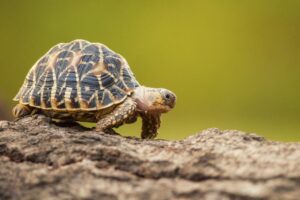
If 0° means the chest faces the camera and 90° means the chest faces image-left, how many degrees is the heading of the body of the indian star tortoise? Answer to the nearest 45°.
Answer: approximately 270°
